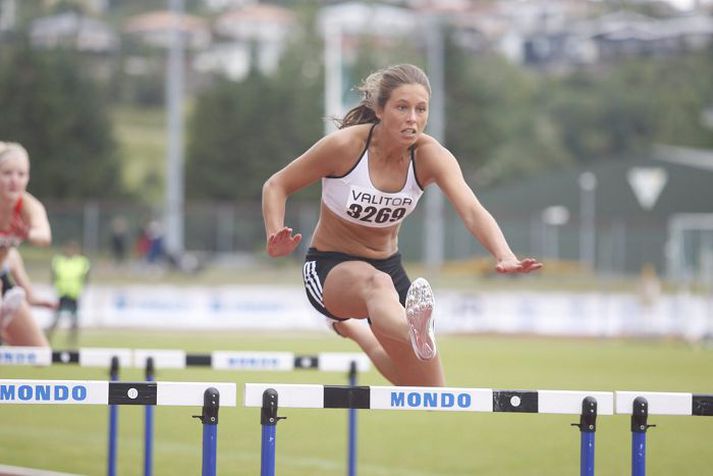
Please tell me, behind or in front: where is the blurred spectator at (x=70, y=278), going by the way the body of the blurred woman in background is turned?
behind

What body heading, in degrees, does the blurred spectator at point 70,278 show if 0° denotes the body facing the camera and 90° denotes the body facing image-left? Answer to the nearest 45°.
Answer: approximately 0°

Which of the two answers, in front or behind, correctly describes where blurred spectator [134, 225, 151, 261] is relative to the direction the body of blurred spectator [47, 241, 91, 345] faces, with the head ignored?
behind

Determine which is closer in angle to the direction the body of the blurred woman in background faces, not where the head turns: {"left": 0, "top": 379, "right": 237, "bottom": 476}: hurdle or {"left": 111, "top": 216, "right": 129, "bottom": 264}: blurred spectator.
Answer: the hurdle

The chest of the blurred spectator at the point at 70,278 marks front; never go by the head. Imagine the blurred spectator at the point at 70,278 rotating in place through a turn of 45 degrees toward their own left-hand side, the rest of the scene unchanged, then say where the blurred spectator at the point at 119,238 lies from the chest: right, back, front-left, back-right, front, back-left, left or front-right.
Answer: back-left

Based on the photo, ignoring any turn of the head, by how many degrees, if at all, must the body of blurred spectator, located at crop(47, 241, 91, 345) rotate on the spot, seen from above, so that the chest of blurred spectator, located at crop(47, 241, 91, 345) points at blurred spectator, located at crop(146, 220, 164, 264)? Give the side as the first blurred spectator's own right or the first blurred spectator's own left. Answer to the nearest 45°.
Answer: approximately 180°

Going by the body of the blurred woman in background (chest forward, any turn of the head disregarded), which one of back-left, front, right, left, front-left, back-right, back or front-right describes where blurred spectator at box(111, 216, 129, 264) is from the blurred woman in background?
back

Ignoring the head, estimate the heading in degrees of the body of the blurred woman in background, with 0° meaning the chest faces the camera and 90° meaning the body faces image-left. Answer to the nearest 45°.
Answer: approximately 0°

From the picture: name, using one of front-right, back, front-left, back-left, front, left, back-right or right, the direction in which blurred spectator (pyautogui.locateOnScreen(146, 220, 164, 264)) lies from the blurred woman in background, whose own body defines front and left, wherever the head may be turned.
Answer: back

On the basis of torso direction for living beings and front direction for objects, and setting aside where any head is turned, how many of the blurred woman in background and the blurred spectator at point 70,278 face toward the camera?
2

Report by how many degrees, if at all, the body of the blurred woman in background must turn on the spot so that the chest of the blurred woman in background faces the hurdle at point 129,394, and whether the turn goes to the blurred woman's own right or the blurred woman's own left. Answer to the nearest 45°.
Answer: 0° — they already face it
